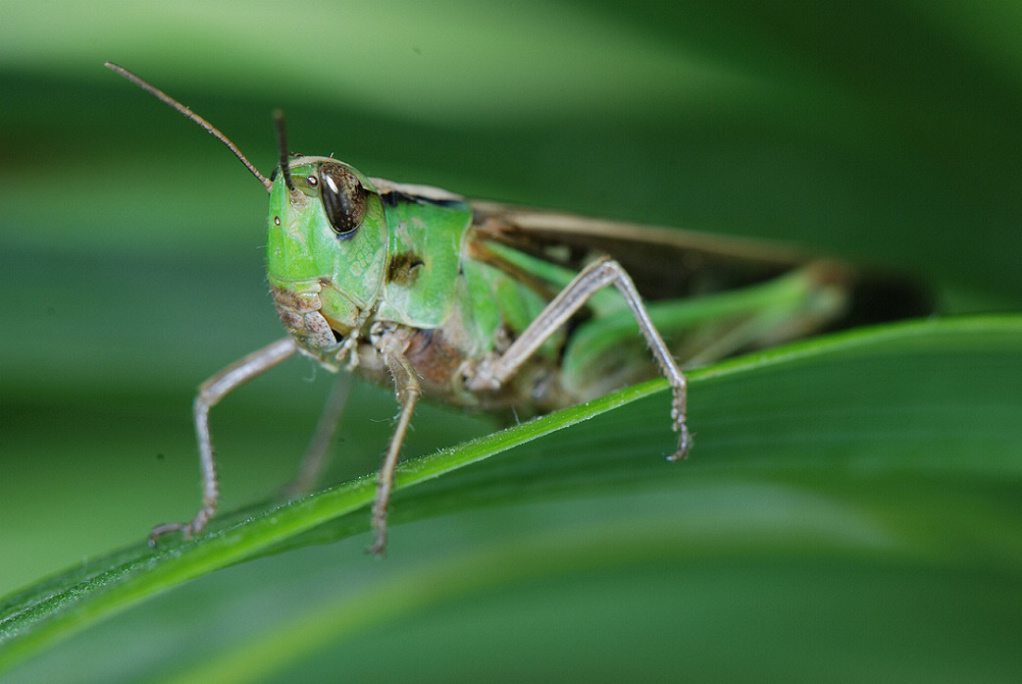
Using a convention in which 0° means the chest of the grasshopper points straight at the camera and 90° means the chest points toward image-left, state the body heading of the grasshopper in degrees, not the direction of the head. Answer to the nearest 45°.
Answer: approximately 45°
